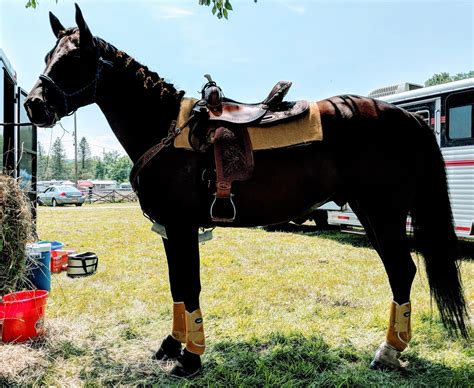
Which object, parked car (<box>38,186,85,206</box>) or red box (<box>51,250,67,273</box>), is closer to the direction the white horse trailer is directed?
the parked car

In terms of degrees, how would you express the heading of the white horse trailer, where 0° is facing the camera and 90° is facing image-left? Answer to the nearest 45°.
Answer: approximately 135°

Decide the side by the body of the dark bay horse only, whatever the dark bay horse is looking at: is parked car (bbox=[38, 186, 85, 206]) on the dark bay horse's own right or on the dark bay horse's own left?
on the dark bay horse's own right

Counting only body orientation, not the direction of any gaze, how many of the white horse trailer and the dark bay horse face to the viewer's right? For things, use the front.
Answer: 0

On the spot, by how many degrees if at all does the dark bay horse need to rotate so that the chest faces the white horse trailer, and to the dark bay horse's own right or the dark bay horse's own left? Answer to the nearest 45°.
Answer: approximately 135° to the dark bay horse's own right

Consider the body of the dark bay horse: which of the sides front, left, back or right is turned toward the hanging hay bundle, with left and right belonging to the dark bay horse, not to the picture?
front

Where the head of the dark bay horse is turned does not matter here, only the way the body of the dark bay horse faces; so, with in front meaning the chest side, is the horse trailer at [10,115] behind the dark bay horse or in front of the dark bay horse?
in front

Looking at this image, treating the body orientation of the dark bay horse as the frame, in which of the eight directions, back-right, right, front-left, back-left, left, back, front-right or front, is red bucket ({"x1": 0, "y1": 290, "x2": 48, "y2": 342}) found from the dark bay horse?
front

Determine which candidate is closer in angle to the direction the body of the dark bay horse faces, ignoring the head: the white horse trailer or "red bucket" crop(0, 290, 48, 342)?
the red bucket

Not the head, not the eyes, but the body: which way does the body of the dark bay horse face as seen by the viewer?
to the viewer's left
